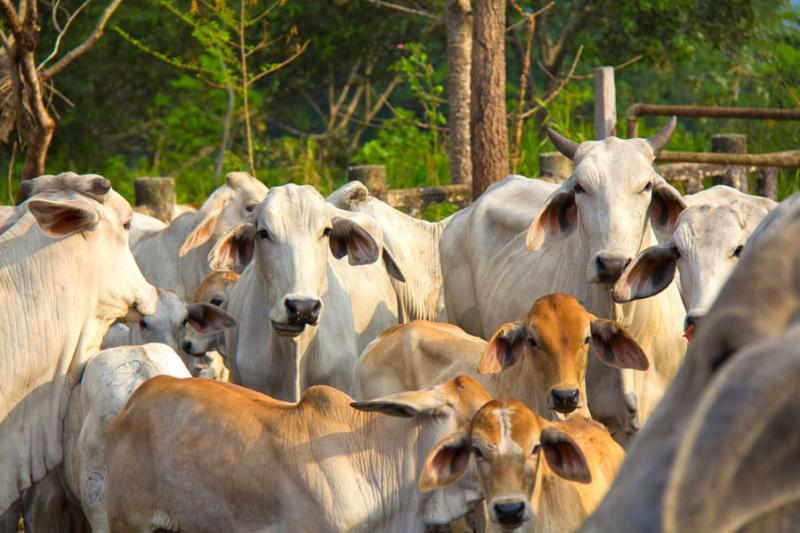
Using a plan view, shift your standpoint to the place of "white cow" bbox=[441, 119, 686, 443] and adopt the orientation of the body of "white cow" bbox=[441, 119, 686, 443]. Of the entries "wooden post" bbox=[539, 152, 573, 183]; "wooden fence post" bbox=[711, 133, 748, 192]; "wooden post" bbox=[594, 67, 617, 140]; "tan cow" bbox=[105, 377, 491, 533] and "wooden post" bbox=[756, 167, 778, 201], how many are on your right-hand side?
1

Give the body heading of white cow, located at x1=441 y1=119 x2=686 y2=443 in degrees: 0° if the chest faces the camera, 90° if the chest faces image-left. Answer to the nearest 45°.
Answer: approximately 315°

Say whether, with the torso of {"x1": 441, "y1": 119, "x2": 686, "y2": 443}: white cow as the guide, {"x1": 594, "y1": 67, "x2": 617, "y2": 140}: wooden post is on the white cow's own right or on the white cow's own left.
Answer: on the white cow's own left

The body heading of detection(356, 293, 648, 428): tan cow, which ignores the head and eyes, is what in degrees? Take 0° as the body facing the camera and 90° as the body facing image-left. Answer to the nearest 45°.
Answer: approximately 315°

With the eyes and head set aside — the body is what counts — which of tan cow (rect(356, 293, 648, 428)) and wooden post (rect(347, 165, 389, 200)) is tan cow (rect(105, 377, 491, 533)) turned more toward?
the tan cow

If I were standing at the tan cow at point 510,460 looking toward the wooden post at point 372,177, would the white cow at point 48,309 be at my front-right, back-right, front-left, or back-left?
front-left

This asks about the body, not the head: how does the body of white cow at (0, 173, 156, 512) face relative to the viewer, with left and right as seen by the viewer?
facing to the right of the viewer

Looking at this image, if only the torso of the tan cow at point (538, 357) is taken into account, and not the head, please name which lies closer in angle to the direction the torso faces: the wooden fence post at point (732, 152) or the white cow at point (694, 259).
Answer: the white cow

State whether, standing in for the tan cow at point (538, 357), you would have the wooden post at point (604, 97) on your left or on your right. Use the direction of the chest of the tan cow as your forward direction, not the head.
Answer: on your left

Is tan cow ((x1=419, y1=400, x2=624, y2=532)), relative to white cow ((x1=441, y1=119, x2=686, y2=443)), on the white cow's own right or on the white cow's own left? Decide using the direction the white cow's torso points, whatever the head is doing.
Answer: on the white cow's own right

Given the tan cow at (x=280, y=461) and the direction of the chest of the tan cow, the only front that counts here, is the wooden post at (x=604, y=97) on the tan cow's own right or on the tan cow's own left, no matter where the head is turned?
on the tan cow's own left

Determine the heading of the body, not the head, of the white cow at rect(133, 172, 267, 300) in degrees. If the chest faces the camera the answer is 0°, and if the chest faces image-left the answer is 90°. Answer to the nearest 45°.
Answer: approximately 270°

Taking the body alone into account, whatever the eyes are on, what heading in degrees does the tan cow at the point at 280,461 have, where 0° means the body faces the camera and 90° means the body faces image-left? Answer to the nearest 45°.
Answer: approximately 270°
